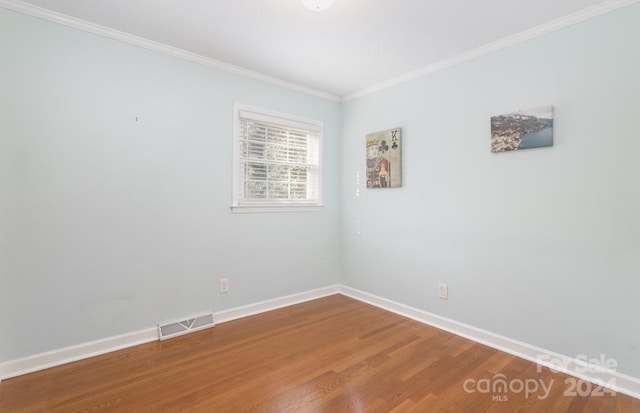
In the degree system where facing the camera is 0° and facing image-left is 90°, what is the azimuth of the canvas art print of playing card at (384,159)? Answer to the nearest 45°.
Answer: approximately 45°

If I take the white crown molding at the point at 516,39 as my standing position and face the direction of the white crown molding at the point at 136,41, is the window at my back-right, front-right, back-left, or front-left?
front-right

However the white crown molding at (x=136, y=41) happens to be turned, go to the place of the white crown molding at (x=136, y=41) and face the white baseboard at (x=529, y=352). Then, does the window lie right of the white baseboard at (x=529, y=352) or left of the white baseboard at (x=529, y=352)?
left

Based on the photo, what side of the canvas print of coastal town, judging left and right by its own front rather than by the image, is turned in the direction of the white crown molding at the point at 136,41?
front

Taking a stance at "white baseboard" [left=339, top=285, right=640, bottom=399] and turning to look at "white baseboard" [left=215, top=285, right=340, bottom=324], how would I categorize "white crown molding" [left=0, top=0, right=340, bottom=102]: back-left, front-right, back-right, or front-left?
front-left

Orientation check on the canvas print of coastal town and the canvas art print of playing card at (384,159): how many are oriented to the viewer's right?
0

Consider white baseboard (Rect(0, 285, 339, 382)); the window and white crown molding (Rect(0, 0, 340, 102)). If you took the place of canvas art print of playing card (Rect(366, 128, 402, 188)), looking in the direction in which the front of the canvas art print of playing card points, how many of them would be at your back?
0

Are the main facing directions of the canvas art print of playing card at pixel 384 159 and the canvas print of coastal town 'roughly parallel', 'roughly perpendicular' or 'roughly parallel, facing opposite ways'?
roughly parallel

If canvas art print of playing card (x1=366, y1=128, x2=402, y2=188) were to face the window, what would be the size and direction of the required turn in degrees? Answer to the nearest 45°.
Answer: approximately 45° to its right

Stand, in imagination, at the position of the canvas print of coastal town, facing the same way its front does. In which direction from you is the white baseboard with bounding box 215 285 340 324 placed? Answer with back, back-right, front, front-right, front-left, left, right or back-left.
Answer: front-right

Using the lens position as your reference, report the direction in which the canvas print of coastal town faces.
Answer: facing the viewer and to the left of the viewer

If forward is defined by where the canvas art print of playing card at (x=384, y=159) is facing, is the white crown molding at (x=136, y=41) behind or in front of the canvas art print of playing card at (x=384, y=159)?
in front

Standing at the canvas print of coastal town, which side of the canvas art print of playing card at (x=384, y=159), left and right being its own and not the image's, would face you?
left

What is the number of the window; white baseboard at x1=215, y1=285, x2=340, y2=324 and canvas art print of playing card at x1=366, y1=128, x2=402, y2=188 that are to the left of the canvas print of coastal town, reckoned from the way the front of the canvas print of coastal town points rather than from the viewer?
0
